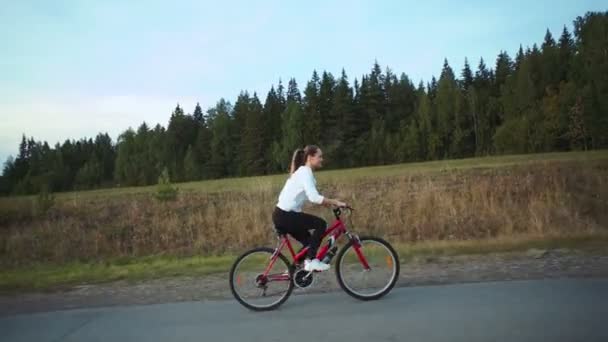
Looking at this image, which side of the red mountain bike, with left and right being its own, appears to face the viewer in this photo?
right

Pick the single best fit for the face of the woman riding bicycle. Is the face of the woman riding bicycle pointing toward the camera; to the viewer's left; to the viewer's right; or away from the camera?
to the viewer's right

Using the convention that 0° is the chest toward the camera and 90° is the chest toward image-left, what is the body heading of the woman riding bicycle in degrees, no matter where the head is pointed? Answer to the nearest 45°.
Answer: approximately 270°
